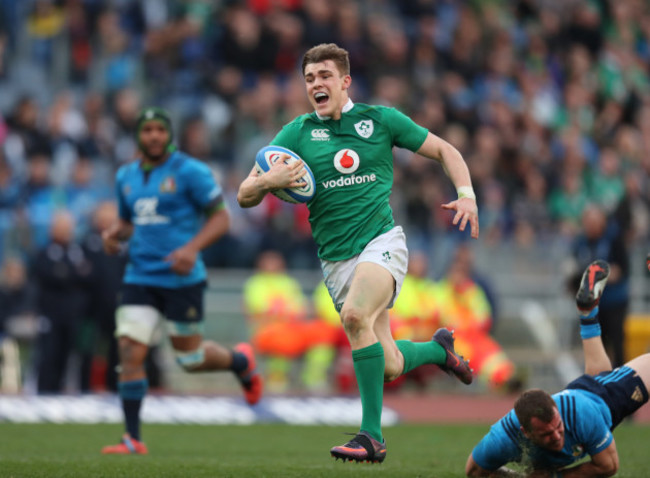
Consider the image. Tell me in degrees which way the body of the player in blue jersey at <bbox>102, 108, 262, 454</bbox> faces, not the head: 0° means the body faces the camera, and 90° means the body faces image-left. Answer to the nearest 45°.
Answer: approximately 45°

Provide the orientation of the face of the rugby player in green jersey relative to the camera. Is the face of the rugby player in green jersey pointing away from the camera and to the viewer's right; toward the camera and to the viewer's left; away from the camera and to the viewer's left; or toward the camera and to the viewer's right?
toward the camera and to the viewer's left

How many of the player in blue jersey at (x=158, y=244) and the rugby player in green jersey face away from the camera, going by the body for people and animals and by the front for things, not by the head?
0

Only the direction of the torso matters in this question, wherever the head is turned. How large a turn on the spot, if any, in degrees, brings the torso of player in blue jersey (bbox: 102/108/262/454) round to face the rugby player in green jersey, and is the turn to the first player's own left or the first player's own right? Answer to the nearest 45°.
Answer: approximately 90° to the first player's own left

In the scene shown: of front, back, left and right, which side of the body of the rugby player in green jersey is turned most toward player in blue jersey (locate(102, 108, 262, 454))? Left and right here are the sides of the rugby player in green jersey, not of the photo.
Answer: right

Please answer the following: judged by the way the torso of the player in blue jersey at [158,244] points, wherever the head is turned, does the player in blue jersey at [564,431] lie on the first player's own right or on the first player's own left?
on the first player's own left

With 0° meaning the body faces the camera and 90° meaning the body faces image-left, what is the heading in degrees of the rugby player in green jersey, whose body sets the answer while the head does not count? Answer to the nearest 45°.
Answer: approximately 45°
